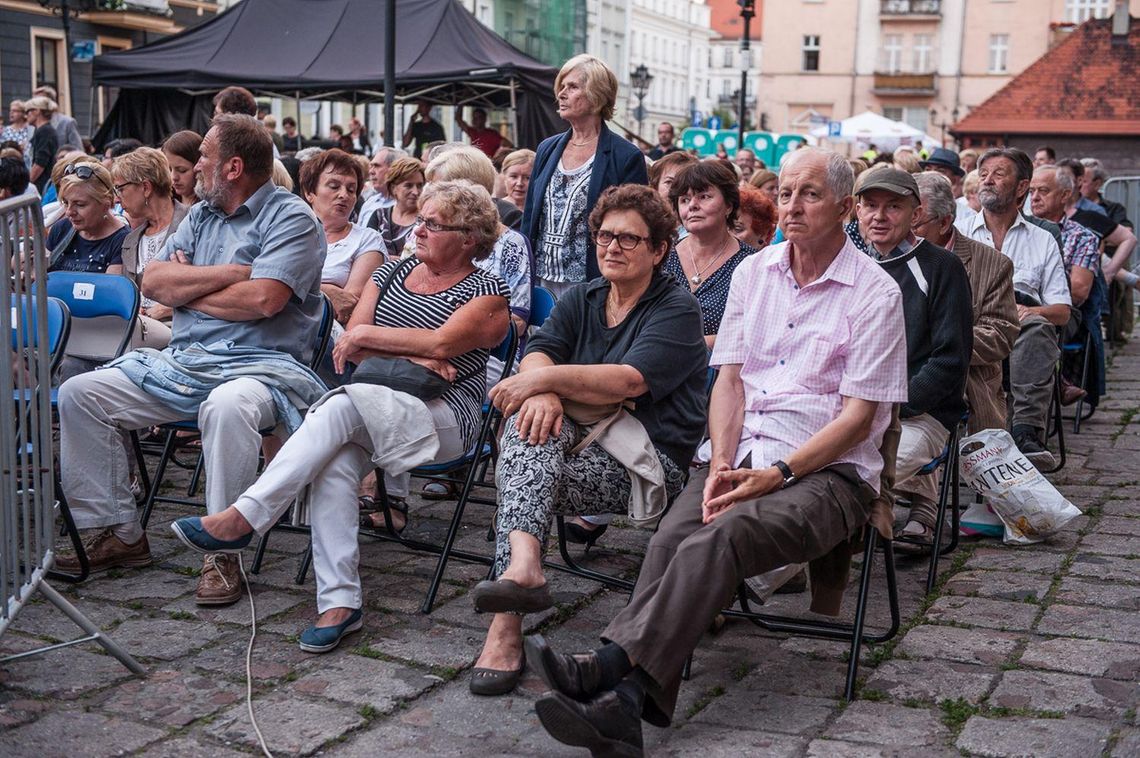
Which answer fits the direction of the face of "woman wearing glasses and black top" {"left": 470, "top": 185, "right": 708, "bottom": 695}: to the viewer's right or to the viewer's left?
to the viewer's left

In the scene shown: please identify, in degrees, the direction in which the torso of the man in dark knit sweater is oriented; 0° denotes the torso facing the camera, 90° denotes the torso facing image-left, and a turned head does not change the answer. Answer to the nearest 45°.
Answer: approximately 45°

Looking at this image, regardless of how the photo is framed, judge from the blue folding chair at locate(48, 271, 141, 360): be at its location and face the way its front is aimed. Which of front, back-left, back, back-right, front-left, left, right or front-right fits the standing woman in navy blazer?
back-left

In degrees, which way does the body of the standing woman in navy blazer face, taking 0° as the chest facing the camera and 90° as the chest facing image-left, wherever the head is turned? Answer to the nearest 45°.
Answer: approximately 45°

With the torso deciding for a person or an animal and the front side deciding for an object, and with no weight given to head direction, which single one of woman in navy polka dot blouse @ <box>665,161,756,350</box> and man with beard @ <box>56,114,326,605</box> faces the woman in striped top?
the woman in navy polka dot blouse

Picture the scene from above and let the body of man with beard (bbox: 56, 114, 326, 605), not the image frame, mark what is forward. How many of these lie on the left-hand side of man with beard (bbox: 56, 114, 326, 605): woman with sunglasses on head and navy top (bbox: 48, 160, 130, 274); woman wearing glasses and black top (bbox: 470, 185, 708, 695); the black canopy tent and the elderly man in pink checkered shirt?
2

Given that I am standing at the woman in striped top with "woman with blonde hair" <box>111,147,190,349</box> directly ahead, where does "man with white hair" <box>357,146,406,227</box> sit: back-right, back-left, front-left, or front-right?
front-right

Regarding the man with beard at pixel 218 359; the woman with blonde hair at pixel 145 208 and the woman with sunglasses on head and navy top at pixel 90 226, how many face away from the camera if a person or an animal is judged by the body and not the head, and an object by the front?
0

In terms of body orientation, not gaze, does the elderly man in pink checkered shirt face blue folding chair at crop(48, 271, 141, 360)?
no

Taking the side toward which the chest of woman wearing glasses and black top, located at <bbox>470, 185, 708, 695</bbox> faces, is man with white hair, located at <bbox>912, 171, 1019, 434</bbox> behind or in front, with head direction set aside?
behind

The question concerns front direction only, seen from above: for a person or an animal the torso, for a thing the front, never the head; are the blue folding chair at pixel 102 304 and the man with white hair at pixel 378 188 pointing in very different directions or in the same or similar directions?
same or similar directions

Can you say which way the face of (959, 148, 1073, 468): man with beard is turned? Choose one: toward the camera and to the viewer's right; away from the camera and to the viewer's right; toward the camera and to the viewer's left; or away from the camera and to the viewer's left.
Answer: toward the camera and to the viewer's left

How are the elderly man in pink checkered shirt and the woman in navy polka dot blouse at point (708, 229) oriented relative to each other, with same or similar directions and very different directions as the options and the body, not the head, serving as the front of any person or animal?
same or similar directions

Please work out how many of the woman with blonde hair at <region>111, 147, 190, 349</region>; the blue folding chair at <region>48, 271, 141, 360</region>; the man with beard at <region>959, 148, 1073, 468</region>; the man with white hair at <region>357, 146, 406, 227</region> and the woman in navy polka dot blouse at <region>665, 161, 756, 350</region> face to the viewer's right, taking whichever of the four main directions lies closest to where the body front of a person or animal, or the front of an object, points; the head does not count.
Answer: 0

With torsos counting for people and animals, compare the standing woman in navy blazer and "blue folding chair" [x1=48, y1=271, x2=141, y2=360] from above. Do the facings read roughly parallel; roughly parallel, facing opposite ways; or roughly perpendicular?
roughly parallel

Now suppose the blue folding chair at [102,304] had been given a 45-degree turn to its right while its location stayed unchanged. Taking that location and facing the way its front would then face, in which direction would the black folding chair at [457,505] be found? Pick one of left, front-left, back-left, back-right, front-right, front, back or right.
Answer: back-left

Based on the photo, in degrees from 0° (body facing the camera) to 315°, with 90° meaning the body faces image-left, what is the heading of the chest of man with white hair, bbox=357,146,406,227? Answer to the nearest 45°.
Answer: approximately 45°

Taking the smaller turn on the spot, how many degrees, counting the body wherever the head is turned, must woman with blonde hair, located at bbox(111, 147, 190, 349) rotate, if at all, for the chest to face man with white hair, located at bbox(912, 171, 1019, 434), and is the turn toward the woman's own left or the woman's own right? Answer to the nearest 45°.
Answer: approximately 90° to the woman's own left

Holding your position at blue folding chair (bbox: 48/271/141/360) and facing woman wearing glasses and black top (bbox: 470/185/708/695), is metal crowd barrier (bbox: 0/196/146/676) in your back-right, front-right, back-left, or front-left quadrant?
front-right

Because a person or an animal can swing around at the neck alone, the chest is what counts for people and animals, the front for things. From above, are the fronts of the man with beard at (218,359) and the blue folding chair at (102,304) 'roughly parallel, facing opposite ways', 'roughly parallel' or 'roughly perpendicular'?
roughly parallel

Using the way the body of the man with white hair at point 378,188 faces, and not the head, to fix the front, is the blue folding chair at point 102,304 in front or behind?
in front

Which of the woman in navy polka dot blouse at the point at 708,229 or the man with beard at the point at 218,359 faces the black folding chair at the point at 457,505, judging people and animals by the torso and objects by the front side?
the woman in navy polka dot blouse

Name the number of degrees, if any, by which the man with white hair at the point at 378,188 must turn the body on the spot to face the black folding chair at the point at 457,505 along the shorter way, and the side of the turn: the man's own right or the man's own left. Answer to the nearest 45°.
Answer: approximately 45° to the man's own left
